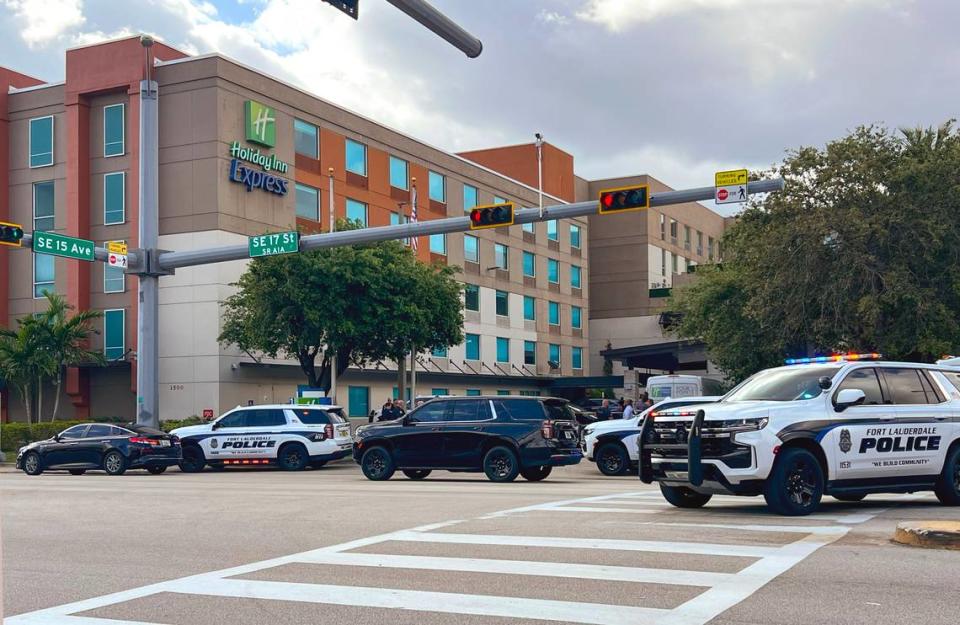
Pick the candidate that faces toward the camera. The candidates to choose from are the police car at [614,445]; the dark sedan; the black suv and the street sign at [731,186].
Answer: the street sign

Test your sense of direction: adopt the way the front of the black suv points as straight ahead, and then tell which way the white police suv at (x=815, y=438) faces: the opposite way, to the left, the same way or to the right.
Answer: to the left

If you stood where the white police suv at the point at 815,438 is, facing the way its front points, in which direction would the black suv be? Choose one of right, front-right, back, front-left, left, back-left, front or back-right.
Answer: right

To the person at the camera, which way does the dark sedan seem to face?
facing away from the viewer and to the left of the viewer

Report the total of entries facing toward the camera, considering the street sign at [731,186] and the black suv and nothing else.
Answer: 1

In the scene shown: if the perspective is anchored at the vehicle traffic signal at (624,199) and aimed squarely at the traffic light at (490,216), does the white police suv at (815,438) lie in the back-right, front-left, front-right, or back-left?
back-left

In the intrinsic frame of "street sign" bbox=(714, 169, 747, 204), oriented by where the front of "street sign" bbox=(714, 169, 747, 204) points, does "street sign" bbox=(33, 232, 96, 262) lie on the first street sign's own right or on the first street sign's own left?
on the first street sign's own right

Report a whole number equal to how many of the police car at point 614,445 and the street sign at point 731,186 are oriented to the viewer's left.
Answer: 1

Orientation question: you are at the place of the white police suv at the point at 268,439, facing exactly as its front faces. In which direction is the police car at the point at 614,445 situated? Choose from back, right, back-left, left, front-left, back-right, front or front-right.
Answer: back

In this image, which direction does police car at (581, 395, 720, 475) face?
to the viewer's left

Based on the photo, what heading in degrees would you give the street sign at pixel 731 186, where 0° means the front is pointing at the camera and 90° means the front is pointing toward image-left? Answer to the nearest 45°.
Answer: approximately 0°

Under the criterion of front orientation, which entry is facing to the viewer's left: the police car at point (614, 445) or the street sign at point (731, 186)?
the police car

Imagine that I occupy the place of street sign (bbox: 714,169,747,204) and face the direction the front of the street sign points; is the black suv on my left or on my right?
on my right
